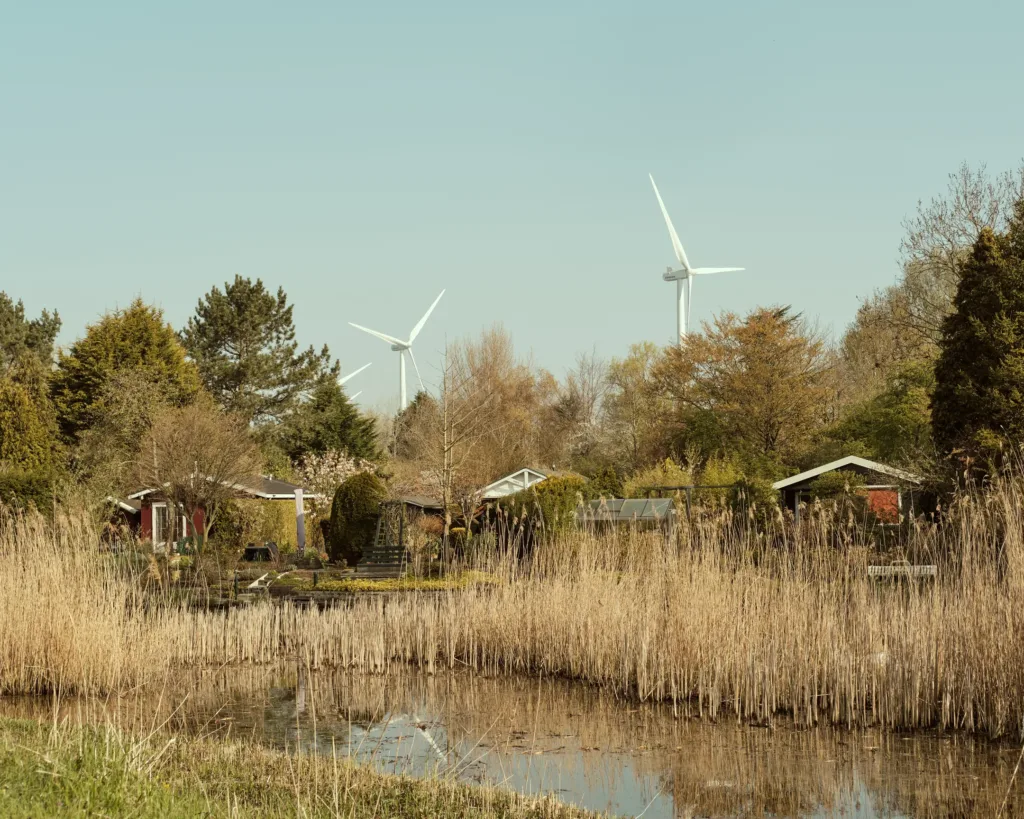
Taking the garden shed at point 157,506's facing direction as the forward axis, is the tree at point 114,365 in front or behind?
behind

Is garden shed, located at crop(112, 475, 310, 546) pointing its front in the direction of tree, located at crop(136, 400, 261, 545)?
yes

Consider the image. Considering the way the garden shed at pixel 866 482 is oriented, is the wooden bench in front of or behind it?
in front

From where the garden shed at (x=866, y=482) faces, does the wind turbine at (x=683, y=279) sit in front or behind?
behind

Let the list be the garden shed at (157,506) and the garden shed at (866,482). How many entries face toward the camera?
2

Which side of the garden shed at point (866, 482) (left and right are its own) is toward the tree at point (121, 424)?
right

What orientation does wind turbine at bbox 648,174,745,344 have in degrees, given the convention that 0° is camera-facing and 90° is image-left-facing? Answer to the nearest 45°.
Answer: approximately 315°

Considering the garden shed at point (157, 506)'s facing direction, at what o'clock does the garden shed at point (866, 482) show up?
the garden shed at point (866, 482) is roughly at 10 o'clock from the garden shed at point (157, 506).
